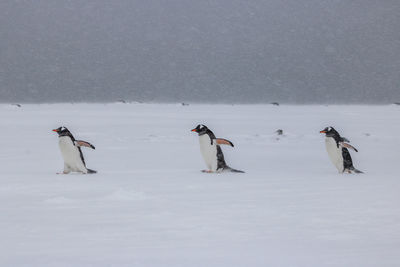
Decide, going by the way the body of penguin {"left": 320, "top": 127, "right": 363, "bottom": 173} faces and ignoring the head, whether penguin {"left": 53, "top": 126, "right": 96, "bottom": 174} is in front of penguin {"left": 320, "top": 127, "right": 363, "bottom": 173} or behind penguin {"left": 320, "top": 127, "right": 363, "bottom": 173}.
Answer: in front

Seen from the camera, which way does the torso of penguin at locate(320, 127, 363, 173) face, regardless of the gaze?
to the viewer's left

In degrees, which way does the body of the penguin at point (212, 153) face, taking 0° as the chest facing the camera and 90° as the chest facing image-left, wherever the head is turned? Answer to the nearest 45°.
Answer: approximately 90°

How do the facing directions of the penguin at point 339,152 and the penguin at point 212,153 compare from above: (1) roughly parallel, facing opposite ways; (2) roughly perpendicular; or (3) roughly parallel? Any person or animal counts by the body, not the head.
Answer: roughly parallel

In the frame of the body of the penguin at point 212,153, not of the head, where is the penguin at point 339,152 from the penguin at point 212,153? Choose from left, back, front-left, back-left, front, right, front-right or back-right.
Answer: back

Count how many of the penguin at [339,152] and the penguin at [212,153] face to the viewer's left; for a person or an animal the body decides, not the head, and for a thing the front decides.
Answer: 2

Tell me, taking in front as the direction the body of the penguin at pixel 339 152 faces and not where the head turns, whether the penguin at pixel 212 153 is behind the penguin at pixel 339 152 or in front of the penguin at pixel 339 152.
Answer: in front
